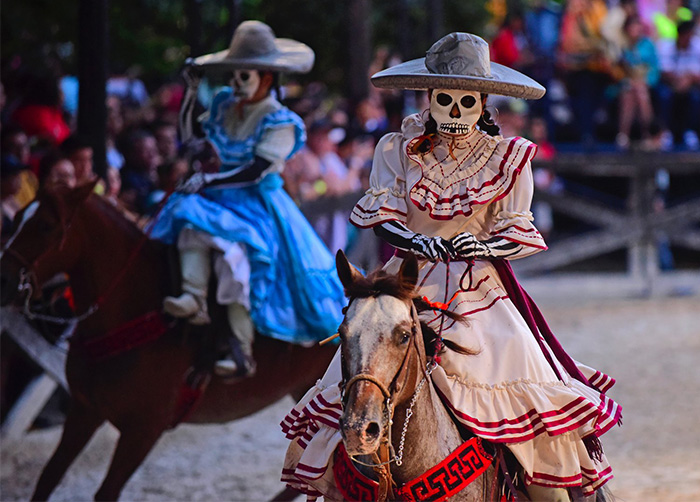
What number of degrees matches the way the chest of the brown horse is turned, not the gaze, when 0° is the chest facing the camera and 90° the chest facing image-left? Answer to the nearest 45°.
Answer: approximately 45°

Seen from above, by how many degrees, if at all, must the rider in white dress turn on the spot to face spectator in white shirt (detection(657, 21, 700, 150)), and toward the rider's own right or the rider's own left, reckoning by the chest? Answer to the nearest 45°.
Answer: approximately 180°

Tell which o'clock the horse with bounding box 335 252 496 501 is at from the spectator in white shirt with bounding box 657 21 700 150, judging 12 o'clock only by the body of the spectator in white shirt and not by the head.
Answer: The horse is roughly at 12 o'clock from the spectator in white shirt.

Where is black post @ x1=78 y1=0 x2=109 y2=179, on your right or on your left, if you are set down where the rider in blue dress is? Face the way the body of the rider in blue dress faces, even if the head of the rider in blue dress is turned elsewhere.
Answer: on your right

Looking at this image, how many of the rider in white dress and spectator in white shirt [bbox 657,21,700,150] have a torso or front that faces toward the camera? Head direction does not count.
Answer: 2

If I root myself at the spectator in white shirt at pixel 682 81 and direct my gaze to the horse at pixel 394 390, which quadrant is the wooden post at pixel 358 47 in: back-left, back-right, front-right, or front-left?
front-right

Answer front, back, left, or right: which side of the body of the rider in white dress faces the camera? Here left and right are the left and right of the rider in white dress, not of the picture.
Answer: front

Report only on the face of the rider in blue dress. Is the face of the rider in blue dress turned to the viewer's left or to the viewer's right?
to the viewer's left

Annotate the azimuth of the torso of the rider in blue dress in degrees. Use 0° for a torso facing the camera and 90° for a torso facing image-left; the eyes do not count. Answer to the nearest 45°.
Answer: approximately 45°
